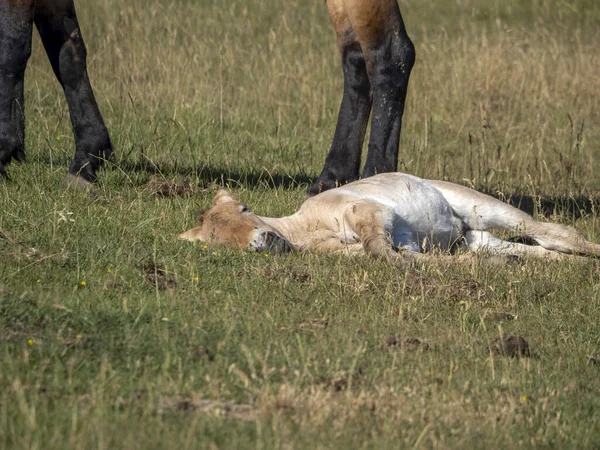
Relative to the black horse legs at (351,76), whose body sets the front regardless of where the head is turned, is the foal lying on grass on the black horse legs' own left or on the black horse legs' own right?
on the black horse legs' own left

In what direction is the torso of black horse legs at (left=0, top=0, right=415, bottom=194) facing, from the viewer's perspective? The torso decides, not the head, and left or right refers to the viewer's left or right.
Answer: facing to the left of the viewer
